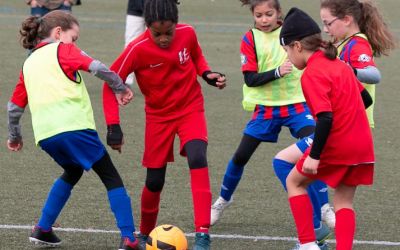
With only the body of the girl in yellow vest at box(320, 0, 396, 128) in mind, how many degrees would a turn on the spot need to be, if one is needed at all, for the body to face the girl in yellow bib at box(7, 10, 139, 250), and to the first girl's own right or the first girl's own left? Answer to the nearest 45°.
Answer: approximately 45° to the first girl's own left

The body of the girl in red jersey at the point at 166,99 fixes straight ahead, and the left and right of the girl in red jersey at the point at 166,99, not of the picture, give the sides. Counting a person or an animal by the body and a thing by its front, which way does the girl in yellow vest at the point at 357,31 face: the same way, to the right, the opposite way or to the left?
to the right

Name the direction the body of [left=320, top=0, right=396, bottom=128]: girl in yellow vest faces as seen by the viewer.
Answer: to the viewer's left

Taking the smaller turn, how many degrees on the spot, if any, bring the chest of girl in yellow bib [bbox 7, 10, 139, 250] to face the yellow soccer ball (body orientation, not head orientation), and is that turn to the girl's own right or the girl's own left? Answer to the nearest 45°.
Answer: approximately 90° to the girl's own right

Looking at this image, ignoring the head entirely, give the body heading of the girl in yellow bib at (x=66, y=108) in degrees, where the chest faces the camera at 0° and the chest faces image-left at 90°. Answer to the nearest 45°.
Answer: approximately 225°

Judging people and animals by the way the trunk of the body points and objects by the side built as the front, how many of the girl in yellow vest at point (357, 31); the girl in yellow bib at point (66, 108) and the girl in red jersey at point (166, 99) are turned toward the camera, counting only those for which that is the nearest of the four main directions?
1

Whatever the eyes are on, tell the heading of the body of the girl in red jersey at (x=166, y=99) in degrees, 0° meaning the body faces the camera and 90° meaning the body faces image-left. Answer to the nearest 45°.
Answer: approximately 0°

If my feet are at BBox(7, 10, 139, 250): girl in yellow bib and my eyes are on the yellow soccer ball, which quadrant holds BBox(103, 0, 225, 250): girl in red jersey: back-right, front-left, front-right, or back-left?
front-left

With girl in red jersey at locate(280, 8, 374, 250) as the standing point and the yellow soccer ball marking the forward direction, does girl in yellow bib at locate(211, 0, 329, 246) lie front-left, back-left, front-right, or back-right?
front-right

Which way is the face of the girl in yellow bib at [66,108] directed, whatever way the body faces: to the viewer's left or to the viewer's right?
to the viewer's right

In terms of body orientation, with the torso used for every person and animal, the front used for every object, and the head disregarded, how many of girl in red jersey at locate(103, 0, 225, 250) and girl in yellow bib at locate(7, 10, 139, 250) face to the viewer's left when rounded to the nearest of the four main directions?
0

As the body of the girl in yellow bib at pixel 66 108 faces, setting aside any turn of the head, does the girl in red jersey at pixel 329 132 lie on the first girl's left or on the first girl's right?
on the first girl's right
